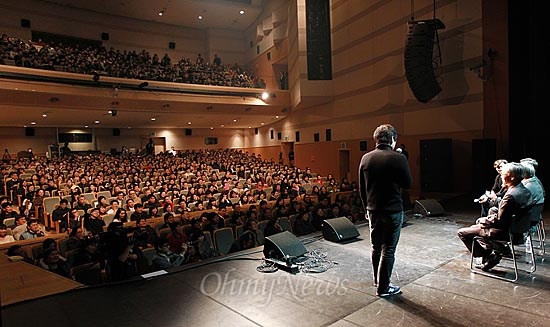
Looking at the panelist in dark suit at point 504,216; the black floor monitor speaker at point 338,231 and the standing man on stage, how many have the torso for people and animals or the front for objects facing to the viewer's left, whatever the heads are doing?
1

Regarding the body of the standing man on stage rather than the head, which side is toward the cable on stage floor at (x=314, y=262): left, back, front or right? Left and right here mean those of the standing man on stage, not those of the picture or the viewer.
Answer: left

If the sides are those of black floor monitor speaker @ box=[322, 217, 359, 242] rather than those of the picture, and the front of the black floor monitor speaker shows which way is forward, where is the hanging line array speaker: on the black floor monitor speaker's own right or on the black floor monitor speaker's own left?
on the black floor monitor speaker's own left

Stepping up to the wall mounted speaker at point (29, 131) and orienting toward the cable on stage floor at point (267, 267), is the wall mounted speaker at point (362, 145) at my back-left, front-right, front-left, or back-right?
front-left

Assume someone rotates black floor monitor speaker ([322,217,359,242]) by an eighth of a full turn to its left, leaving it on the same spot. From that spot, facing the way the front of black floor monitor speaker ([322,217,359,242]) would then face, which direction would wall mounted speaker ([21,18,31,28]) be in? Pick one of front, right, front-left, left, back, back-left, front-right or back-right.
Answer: back-left

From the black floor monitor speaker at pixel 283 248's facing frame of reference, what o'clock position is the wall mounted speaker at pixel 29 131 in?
The wall mounted speaker is roughly at 6 o'clock from the black floor monitor speaker.

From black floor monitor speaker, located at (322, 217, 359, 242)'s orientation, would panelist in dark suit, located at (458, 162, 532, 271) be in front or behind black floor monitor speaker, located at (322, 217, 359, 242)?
in front

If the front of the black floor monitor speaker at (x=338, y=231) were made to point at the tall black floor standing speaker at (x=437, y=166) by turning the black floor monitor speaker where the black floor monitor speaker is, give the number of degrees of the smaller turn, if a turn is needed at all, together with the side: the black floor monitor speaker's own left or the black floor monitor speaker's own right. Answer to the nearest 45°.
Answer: approximately 90° to the black floor monitor speaker's own left

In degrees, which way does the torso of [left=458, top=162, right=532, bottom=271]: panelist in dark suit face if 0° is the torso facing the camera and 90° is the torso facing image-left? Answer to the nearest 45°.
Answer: approximately 90°

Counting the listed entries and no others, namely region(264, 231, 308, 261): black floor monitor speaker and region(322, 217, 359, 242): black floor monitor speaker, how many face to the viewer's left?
0

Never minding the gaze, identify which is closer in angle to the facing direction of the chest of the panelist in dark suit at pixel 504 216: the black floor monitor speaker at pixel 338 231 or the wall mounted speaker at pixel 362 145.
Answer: the black floor monitor speaker

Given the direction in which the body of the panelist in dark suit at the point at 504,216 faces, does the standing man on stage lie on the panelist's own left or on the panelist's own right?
on the panelist's own left
